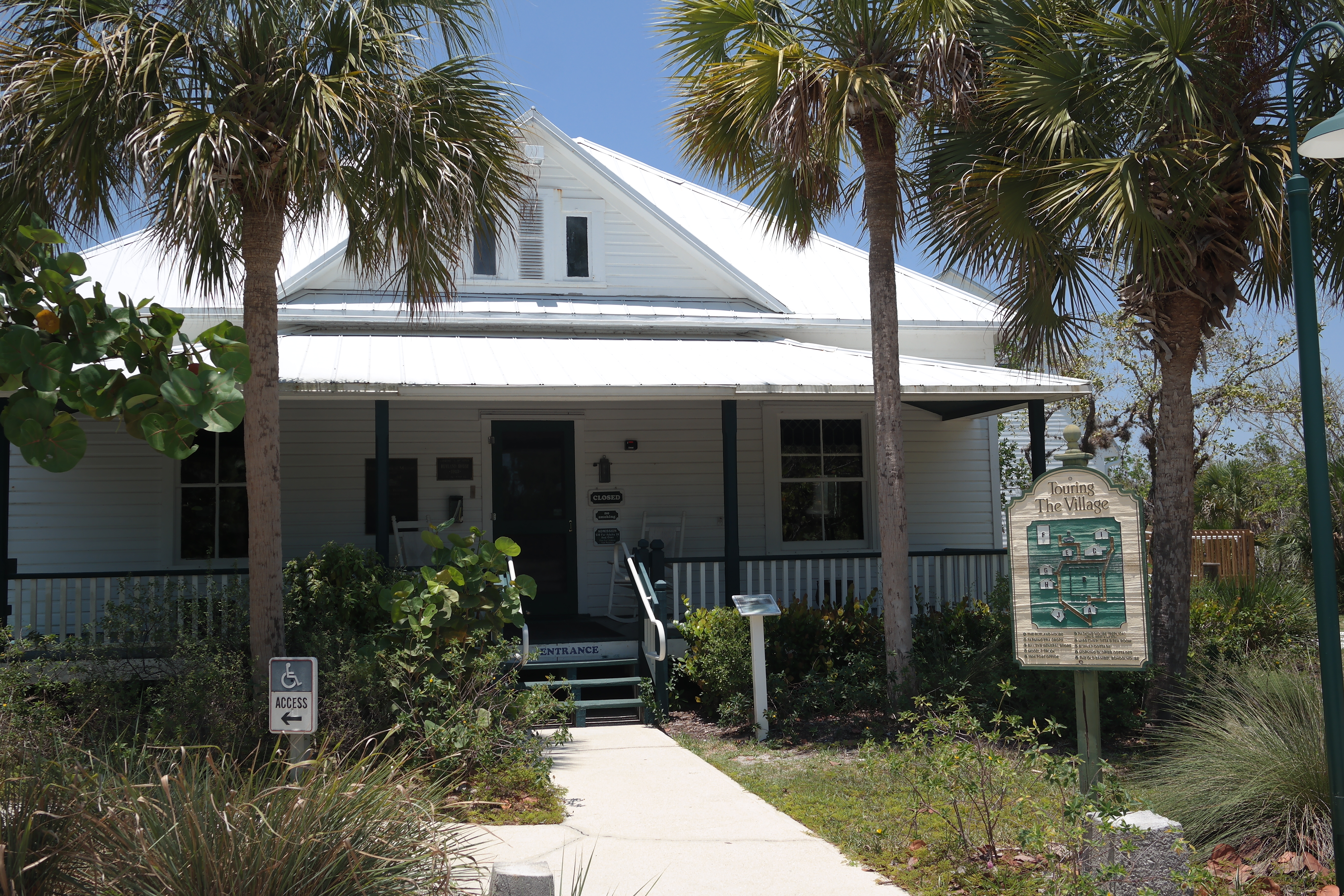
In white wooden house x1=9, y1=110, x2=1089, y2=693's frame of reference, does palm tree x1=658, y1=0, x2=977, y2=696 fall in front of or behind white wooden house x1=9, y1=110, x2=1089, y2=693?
in front

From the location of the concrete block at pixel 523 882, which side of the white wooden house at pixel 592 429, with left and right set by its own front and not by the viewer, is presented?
front

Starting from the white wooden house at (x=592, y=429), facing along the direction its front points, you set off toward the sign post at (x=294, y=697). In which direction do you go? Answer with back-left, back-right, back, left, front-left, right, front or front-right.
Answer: front

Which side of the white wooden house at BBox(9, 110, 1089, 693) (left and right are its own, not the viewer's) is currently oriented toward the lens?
front

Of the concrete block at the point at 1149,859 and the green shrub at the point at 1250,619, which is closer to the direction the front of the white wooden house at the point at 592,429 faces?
the concrete block

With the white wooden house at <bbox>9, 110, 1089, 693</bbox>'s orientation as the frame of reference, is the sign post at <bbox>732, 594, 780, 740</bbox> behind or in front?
in front

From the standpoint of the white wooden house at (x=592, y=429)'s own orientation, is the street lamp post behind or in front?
in front

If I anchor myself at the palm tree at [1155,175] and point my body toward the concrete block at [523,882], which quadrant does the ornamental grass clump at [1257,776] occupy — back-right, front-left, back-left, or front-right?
front-left

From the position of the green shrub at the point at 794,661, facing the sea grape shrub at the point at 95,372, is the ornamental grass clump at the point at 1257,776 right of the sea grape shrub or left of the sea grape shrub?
left
